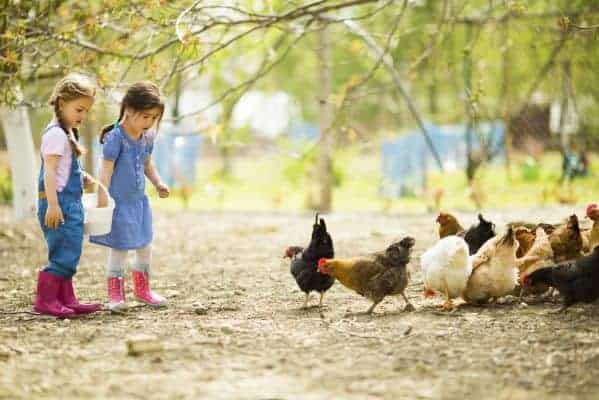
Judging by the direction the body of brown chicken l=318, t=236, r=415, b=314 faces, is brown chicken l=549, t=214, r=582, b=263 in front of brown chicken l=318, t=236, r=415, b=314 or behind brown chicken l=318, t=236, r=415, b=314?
behind

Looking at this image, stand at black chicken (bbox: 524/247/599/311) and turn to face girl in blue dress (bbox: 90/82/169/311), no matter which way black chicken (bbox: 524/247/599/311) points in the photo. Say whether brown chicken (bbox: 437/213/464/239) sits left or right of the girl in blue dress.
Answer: right

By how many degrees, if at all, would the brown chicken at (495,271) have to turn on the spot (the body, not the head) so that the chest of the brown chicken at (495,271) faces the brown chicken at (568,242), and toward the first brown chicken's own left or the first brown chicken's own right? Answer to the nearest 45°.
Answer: approximately 135° to the first brown chicken's own right

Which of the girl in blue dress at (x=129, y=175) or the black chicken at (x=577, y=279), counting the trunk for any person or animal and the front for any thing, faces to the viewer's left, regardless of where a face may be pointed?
the black chicken

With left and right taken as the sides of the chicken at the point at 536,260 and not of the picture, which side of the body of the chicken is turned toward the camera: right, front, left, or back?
left

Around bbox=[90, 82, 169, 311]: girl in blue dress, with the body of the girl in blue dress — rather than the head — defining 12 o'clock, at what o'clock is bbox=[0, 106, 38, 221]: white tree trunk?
The white tree trunk is roughly at 7 o'clock from the girl in blue dress.

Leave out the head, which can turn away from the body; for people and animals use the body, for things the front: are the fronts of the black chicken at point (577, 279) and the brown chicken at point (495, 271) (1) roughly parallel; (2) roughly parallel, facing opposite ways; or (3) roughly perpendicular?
roughly parallel

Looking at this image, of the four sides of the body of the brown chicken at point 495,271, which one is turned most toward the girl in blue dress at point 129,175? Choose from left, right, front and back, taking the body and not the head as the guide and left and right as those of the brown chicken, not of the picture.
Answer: front

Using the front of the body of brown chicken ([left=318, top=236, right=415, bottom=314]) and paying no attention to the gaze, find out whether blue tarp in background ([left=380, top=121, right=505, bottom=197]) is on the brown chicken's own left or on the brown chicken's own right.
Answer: on the brown chicken's own right

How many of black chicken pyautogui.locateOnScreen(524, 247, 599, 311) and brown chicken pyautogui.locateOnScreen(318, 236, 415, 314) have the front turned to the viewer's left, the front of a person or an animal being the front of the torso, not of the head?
2

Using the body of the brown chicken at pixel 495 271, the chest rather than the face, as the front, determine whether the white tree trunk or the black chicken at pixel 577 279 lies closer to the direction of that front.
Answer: the white tree trunk

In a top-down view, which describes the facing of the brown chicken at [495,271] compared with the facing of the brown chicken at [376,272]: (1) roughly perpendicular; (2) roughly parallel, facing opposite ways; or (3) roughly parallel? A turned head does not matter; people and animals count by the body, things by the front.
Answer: roughly parallel

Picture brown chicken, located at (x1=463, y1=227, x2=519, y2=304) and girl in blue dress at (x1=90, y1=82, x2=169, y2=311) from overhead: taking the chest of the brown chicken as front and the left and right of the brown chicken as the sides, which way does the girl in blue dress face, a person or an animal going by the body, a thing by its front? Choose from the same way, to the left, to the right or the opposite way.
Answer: the opposite way

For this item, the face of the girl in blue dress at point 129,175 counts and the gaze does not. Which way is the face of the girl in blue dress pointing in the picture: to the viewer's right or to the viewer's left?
to the viewer's right

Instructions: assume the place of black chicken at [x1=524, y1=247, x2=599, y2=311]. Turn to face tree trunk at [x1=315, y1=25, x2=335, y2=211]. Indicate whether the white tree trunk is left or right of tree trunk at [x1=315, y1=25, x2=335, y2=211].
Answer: left

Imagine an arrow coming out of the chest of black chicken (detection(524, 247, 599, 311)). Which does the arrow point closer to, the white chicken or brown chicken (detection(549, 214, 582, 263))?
the white chicken

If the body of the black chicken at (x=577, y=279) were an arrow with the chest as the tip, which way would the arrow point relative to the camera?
to the viewer's left

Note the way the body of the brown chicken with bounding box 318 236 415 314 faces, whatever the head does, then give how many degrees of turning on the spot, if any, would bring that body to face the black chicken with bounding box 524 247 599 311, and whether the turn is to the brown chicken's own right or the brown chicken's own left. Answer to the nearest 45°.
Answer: approximately 180°
